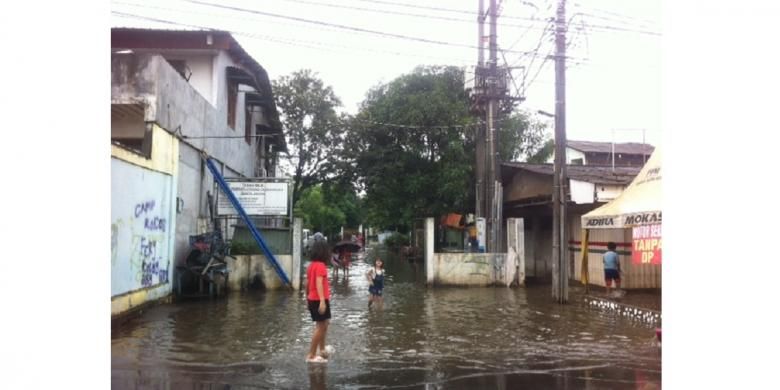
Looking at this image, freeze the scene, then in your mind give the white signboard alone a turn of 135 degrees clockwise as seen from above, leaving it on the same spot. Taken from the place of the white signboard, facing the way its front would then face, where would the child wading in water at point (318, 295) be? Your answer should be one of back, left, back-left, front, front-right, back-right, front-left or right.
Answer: back-left

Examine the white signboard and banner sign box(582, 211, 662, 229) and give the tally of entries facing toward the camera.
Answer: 2

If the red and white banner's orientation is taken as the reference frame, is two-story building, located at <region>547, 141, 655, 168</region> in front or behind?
behind

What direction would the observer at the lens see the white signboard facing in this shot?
facing the viewer

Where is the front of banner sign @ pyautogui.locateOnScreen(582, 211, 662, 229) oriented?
toward the camera

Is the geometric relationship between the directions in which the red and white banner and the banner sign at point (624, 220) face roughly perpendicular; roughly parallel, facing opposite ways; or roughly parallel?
roughly parallel

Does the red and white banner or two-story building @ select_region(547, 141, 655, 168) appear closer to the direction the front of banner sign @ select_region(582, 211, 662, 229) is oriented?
the red and white banner

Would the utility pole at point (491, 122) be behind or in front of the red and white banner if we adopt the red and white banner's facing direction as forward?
behind
